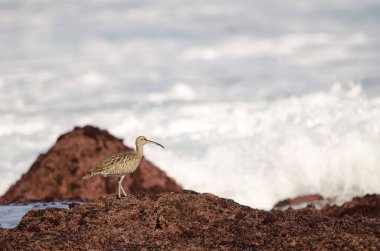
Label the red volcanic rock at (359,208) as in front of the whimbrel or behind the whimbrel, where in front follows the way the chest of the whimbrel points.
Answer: in front

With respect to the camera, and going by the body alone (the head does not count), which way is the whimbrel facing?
to the viewer's right

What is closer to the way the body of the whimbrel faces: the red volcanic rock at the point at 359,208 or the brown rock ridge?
the red volcanic rock

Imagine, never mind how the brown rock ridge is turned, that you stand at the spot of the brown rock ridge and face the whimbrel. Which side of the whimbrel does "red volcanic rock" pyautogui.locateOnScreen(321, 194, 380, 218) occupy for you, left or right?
left

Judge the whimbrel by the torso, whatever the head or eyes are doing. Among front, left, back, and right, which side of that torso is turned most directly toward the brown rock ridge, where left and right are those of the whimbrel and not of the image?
left
